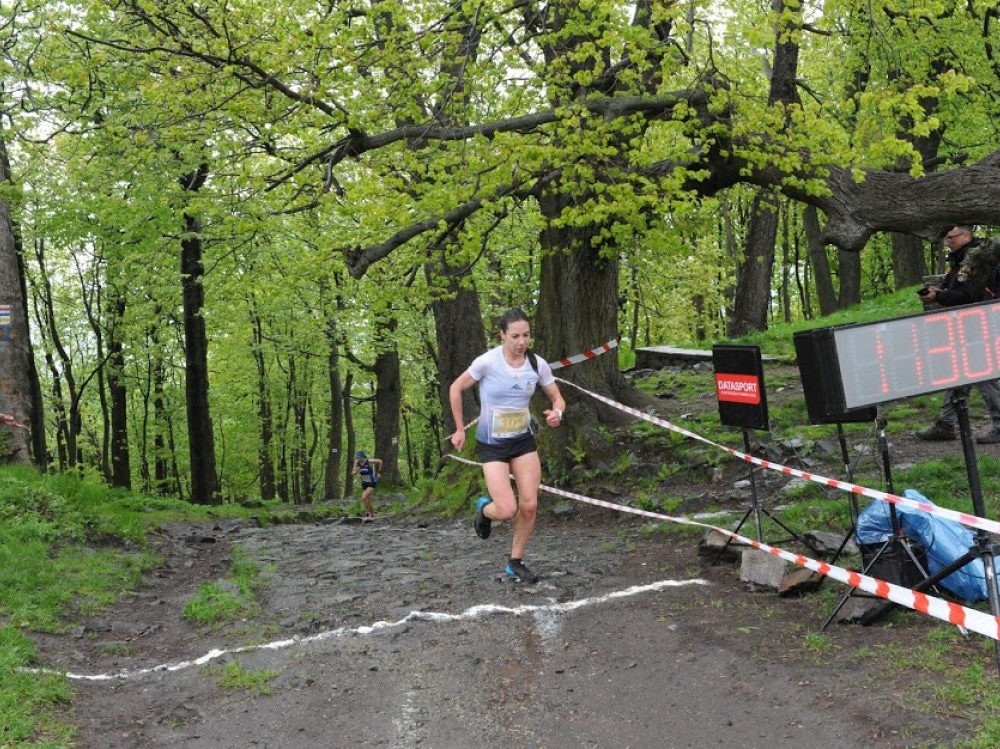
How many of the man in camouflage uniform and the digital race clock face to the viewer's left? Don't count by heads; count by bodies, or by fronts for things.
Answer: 1

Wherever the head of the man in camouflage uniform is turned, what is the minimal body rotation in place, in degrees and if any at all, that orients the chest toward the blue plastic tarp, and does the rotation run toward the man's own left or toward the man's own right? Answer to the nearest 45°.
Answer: approximately 90° to the man's own left

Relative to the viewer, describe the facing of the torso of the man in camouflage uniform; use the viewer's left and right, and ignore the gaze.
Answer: facing to the left of the viewer

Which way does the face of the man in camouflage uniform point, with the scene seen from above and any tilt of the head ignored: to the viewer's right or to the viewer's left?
to the viewer's left

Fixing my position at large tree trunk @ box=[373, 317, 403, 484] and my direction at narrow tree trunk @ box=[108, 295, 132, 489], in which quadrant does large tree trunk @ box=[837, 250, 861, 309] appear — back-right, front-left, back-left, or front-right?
back-right

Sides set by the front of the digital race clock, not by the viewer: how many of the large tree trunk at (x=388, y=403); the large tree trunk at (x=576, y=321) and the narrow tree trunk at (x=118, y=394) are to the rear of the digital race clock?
3

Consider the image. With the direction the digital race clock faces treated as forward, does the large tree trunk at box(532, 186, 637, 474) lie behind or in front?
behind

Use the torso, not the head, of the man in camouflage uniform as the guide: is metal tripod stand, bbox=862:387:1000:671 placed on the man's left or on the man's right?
on the man's left

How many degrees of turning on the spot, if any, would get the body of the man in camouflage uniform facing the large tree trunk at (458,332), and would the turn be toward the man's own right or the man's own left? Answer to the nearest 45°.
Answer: approximately 45° to the man's own right
